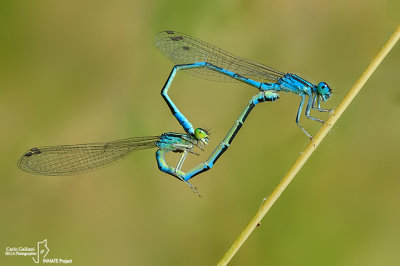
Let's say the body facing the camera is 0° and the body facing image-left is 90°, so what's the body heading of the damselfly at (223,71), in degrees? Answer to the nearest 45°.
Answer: approximately 270°

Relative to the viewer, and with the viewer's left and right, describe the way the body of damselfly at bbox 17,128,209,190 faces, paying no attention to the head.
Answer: facing to the right of the viewer
